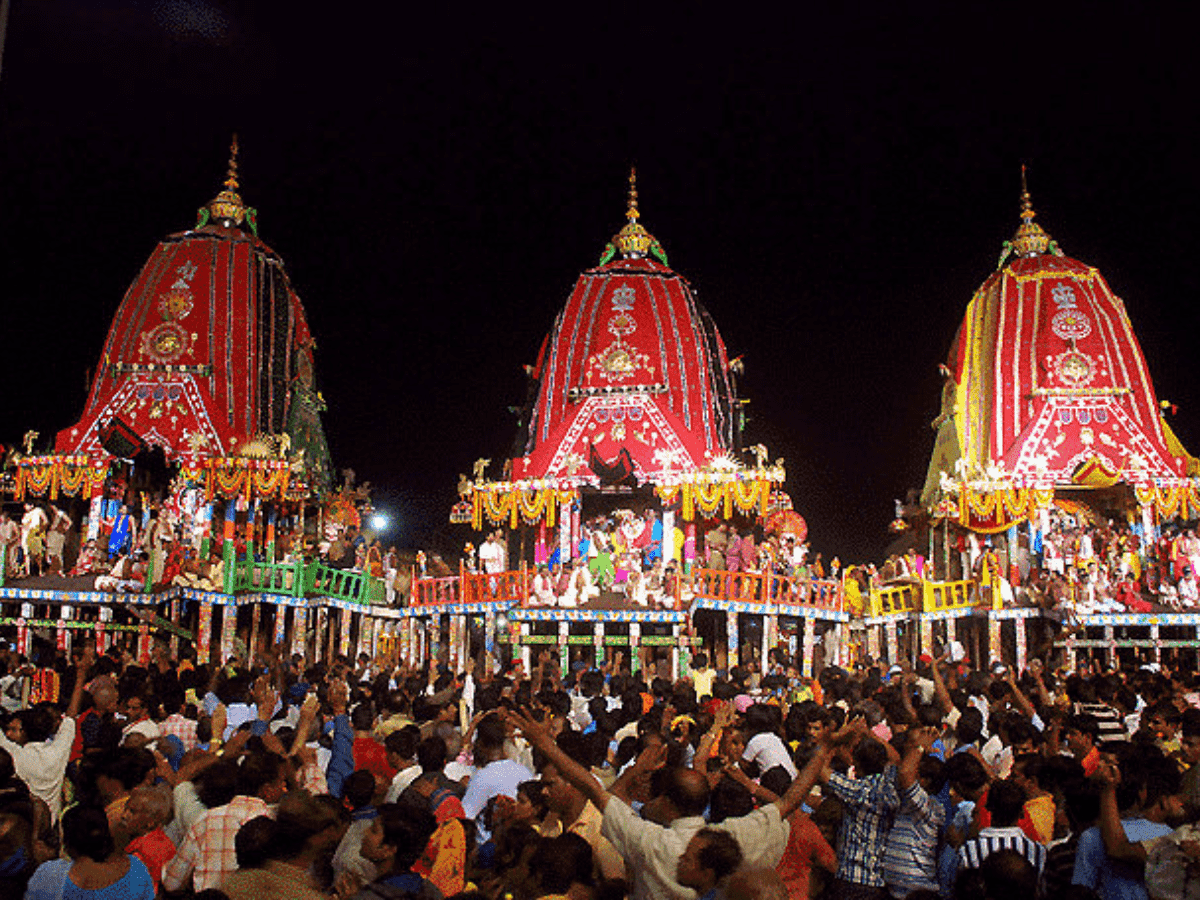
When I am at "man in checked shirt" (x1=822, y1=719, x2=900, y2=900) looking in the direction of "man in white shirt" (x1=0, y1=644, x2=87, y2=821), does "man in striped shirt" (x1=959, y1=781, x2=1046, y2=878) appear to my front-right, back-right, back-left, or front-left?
back-left

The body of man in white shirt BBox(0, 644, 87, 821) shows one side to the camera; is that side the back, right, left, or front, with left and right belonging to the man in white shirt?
back

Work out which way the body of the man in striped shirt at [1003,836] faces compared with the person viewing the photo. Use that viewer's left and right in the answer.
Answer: facing away from the viewer

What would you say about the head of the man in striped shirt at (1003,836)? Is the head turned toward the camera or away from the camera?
away from the camera

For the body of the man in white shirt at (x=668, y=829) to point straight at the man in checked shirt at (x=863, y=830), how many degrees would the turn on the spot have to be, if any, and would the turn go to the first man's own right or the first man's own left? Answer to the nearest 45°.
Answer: approximately 45° to the first man's own right

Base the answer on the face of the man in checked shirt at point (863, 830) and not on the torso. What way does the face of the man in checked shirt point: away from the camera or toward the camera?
away from the camera

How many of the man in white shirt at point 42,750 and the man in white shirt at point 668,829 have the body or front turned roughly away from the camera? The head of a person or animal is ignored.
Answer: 2

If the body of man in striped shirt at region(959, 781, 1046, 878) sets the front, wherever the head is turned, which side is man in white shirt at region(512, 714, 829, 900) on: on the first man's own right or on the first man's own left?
on the first man's own left

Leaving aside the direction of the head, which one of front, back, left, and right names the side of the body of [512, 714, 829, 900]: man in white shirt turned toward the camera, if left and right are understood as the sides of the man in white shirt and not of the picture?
back

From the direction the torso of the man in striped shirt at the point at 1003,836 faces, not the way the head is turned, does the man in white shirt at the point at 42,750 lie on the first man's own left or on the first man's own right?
on the first man's own left

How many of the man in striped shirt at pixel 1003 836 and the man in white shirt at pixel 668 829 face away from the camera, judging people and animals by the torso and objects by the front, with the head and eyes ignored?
2

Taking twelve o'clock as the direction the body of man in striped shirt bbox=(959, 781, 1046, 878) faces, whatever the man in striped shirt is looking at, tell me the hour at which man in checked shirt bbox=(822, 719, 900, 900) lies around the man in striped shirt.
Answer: The man in checked shirt is roughly at 10 o'clock from the man in striped shirt.

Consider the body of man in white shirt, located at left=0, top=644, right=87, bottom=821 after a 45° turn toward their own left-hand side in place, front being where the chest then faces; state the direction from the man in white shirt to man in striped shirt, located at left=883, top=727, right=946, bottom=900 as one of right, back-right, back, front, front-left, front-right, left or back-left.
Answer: back
